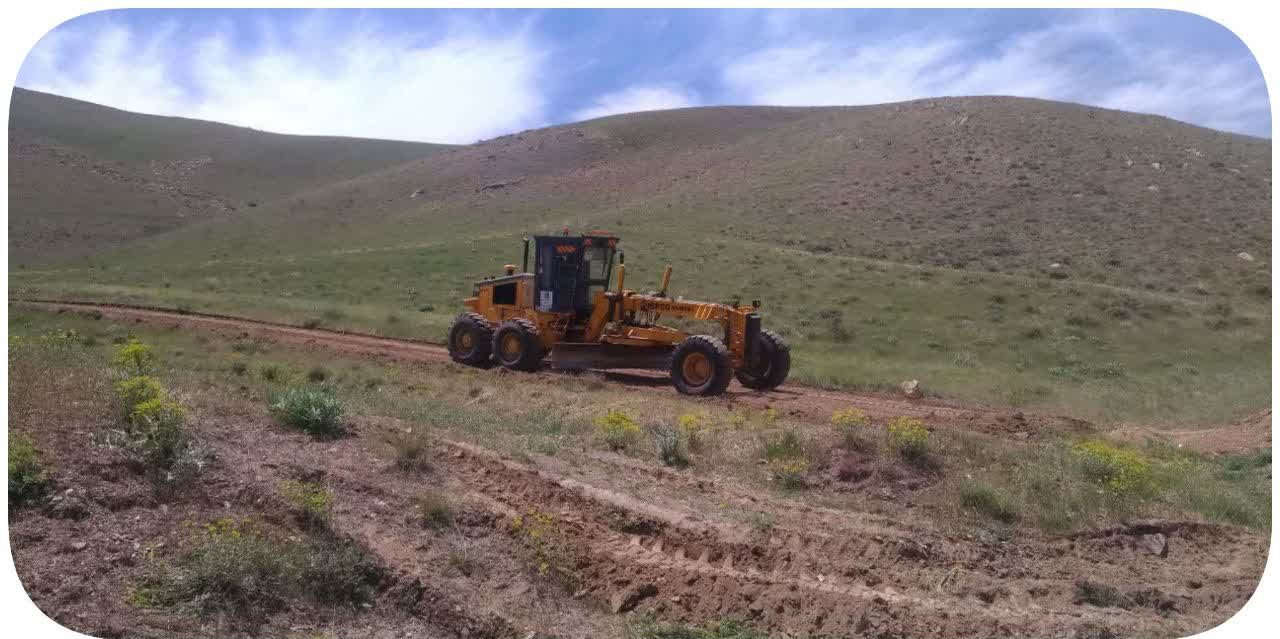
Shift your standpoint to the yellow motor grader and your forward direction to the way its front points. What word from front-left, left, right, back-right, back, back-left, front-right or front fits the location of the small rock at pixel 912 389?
front-left

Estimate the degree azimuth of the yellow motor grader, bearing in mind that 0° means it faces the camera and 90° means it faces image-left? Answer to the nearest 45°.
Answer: approximately 315°

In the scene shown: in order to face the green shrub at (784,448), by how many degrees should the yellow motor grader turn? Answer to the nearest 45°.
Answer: approximately 45° to its right

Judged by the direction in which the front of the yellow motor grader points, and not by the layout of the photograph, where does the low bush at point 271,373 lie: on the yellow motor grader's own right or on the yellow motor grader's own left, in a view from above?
on the yellow motor grader's own right

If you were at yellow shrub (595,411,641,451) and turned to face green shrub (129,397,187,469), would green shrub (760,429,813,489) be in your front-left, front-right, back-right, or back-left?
back-left

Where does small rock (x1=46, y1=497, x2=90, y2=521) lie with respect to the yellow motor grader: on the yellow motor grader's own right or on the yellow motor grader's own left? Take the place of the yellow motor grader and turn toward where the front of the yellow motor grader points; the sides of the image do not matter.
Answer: on the yellow motor grader's own right

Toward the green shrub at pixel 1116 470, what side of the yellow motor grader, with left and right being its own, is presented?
front

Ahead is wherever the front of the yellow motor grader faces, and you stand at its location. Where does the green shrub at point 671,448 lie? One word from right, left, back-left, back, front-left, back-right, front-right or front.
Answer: front-right

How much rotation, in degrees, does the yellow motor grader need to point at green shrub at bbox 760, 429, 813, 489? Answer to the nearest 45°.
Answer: approximately 45° to its right

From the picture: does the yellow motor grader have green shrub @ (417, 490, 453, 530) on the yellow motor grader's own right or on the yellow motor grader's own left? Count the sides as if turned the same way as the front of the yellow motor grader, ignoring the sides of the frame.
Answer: on the yellow motor grader's own right
